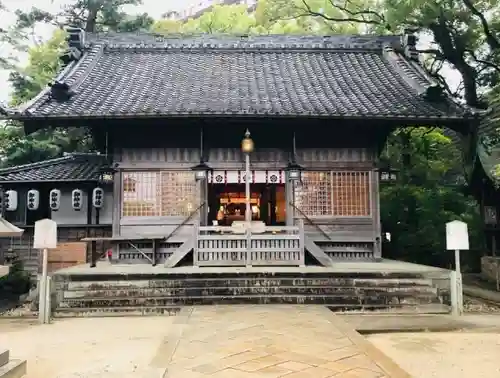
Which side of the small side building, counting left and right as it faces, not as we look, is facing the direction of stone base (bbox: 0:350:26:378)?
front

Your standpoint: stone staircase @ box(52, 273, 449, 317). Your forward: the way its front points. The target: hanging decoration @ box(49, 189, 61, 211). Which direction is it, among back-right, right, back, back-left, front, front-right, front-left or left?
back-right

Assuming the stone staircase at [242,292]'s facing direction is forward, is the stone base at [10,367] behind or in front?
in front

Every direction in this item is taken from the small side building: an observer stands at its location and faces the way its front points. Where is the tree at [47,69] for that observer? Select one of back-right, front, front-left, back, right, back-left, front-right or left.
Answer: back

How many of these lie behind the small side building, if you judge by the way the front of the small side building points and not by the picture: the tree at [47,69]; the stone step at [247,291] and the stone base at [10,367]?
1

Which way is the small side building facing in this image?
toward the camera

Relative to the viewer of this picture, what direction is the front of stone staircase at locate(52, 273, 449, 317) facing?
facing the viewer

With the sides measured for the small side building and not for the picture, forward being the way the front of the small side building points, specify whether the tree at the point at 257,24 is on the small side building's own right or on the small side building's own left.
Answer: on the small side building's own left

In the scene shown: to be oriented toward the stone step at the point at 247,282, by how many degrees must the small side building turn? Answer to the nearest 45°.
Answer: approximately 45° to its left

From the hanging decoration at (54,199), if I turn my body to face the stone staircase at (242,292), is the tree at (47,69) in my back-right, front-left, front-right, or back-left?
back-left

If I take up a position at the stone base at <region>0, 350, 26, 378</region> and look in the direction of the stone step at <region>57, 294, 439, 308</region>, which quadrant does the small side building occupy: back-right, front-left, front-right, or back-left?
front-left

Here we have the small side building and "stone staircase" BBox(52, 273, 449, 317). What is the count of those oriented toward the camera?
2
